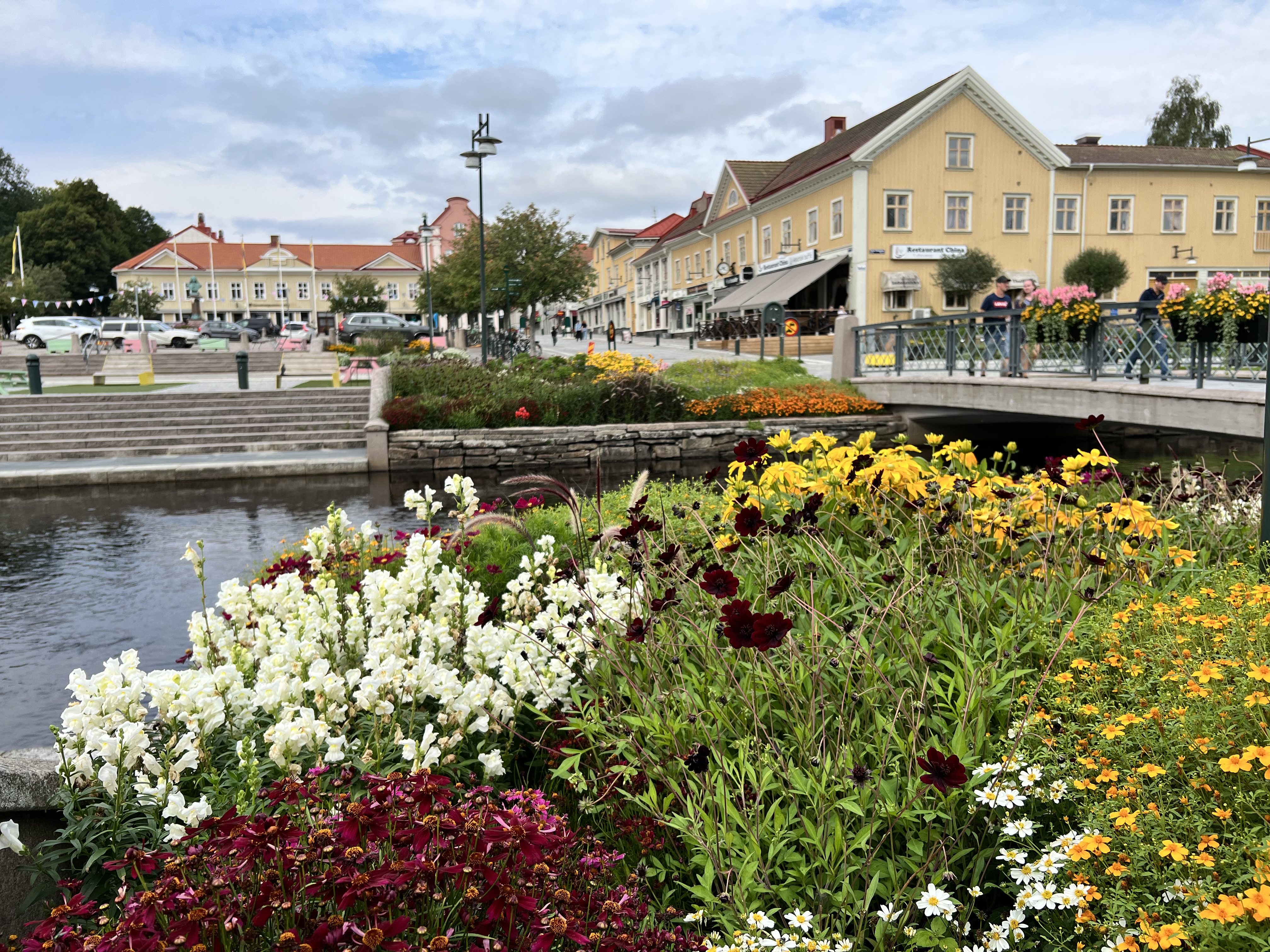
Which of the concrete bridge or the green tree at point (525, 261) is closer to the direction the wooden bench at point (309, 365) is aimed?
the concrete bridge

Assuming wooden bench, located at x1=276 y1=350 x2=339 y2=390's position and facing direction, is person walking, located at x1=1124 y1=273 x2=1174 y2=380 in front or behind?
in front

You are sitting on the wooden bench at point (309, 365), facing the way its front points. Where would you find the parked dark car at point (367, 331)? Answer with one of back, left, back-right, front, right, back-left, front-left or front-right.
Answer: back

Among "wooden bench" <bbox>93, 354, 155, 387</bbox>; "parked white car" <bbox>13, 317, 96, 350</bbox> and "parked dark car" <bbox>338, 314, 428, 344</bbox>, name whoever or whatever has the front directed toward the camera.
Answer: the wooden bench

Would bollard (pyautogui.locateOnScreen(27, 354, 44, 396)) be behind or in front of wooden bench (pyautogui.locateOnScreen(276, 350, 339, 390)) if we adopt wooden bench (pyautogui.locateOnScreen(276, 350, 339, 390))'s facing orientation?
in front

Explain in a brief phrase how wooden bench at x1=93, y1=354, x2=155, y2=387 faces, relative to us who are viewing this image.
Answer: facing the viewer

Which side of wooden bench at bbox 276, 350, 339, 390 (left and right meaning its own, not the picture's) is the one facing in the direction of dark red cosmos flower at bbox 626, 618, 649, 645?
front

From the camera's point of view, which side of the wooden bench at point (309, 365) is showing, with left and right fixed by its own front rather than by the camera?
front
